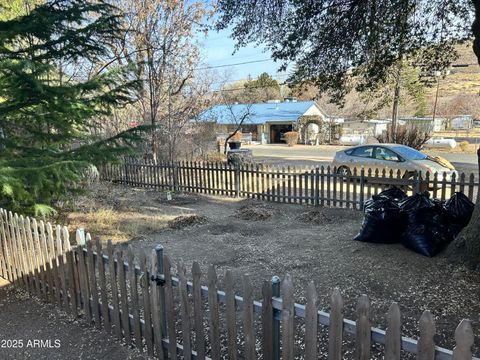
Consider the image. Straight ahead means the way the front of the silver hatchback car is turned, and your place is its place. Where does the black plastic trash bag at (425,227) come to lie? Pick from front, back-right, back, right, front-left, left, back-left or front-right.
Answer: front-right

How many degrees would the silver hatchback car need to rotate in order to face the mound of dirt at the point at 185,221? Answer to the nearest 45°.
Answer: approximately 90° to its right

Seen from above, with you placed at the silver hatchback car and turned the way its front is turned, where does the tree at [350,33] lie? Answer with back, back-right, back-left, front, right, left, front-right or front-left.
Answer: front-right

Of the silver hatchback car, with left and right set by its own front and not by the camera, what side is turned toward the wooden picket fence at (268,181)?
right

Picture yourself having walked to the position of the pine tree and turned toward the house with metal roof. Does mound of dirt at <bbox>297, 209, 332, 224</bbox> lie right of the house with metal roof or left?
right

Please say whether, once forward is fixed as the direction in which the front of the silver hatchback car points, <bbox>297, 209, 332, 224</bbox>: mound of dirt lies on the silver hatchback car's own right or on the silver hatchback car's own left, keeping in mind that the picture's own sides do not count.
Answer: on the silver hatchback car's own right

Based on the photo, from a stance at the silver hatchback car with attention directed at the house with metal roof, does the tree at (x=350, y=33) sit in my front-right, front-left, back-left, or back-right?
back-left
